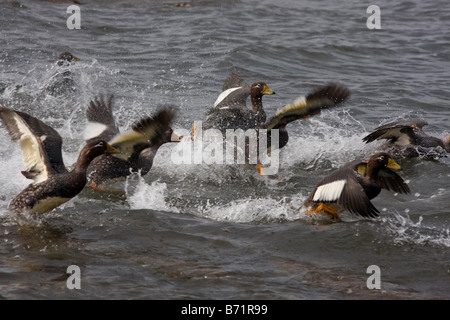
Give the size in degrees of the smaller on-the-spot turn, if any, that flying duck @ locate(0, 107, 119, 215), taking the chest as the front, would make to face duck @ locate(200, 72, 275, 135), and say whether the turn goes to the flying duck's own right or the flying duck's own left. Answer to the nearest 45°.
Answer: approximately 45° to the flying duck's own left

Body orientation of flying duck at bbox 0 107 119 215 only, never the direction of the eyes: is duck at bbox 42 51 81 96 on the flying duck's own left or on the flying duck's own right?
on the flying duck's own left

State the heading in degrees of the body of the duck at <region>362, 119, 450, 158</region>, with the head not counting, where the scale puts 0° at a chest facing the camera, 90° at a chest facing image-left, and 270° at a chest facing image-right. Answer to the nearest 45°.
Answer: approximately 270°

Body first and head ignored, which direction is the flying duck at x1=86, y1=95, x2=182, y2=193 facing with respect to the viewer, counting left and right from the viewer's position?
facing to the right of the viewer

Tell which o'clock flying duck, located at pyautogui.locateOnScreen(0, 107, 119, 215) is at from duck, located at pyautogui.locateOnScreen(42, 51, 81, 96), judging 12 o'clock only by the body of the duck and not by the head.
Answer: The flying duck is roughly at 3 o'clock from the duck.

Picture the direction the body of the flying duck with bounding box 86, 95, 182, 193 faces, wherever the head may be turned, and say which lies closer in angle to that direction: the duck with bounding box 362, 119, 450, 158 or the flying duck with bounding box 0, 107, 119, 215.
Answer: the duck

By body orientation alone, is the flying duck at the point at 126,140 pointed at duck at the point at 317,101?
yes

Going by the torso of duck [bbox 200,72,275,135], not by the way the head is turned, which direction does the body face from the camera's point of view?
to the viewer's right

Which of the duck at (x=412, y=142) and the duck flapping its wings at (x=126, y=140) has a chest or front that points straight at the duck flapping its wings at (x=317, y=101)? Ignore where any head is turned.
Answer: the duck flapping its wings at (x=126, y=140)

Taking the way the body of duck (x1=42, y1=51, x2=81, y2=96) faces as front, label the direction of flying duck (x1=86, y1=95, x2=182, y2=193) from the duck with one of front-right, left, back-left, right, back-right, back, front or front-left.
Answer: right

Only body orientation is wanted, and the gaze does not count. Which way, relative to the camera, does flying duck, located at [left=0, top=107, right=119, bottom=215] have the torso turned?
to the viewer's right

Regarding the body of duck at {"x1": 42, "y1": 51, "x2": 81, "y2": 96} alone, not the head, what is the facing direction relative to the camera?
to the viewer's right

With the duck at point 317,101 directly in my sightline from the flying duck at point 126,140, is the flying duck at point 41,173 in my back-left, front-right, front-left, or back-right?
back-right

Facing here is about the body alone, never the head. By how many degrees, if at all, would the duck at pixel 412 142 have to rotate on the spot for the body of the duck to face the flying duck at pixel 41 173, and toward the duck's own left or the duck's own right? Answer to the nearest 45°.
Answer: approximately 135° to the duck's own right
